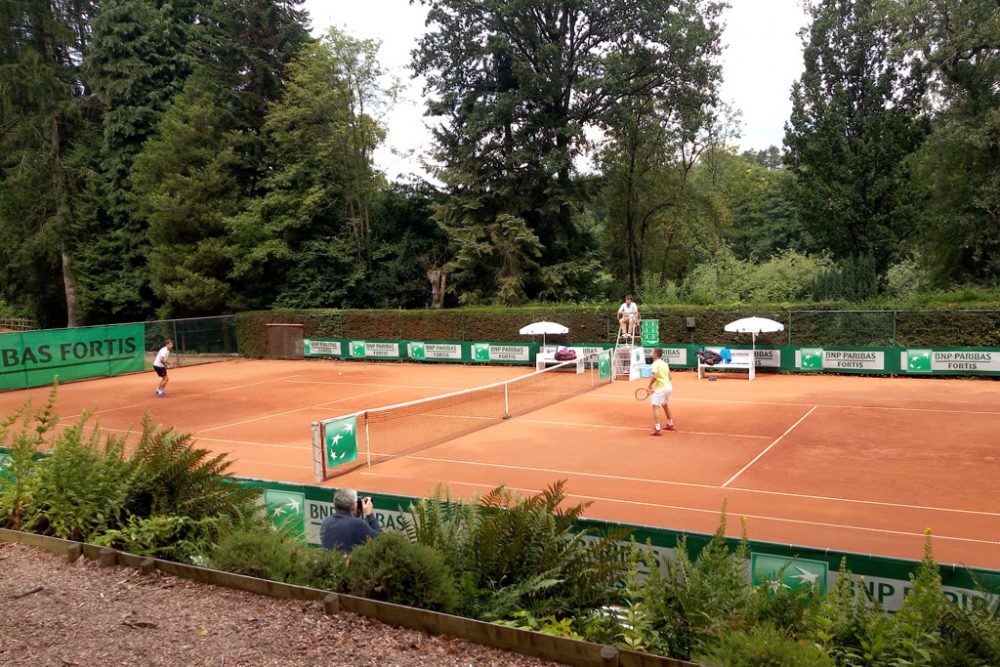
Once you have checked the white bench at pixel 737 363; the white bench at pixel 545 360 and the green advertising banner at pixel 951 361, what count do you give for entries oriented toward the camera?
3

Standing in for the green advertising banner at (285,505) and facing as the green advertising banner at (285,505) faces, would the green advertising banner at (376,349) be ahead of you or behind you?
behind

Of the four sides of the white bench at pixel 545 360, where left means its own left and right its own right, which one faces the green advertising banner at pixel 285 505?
front

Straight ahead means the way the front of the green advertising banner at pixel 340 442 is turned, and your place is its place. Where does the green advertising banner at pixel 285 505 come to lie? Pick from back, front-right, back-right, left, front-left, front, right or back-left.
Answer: front-right

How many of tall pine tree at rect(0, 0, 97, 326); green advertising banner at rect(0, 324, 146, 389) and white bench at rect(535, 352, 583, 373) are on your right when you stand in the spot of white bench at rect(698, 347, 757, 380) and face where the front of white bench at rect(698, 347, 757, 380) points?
3

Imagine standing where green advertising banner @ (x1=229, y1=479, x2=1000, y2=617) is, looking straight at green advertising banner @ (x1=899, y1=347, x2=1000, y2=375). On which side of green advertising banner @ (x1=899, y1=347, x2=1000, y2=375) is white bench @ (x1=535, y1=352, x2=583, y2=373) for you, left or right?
left

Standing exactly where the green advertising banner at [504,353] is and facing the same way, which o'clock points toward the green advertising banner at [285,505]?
the green advertising banner at [285,505] is roughly at 12 o'clock from the green advertising banner at [504,353].

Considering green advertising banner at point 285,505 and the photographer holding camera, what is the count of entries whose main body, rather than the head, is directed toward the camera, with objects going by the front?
1

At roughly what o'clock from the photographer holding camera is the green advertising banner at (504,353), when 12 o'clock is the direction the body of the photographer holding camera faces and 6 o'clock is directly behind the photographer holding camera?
The green advertising banner is roughly at 11 o'clock from the photographer holding camera.

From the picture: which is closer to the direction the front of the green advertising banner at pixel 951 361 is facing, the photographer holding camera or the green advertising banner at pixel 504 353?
the photographer holding camera

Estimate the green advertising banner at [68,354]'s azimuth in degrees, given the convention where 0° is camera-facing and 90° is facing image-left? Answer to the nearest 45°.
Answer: approximately 315°
